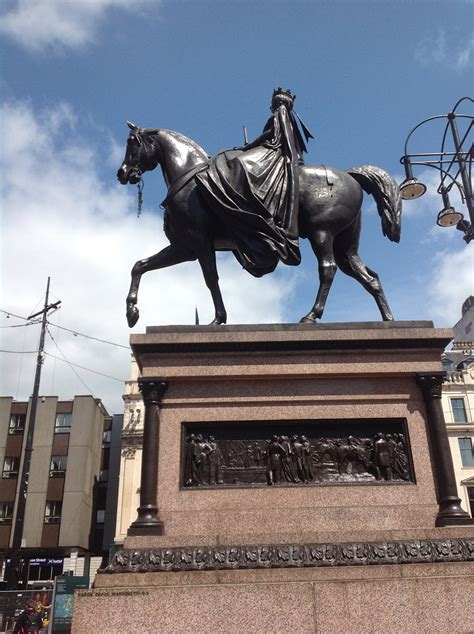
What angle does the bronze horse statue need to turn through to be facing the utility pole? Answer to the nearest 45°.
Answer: approximately 45° to its right

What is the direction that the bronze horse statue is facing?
to the viewer's left
